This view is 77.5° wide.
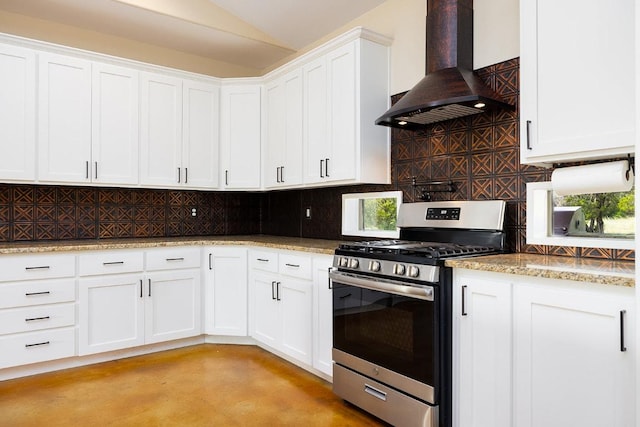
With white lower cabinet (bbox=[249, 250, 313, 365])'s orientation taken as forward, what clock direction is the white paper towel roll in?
The white paper towel roll is roughly at 9 o'clock from the white lower cabinet.

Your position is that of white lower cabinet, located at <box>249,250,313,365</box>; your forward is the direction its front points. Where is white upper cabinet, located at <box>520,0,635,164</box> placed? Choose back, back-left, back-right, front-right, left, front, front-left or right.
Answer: left

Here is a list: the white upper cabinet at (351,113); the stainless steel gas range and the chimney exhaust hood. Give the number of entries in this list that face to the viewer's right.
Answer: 0

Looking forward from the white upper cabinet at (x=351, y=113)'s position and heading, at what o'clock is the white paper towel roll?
The white paper towel roll is roughly at 9 o'clock from the white upper cabinet.

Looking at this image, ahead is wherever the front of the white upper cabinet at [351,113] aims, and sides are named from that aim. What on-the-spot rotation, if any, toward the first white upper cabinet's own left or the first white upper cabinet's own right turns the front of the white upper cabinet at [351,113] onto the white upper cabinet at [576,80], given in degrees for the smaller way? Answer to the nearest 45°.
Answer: approximately 90° to the first white upper cabinet's own left

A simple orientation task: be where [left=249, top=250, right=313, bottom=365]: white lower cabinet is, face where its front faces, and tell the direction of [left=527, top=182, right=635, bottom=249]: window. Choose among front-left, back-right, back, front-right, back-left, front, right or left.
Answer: left

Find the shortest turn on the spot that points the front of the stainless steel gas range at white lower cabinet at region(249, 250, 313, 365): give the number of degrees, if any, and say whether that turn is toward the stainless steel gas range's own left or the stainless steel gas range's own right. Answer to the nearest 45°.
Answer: approximately 90° to the stainless steel gas range's own right

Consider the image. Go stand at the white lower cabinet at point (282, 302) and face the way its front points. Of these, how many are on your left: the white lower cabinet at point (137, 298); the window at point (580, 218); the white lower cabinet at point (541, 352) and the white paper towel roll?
3

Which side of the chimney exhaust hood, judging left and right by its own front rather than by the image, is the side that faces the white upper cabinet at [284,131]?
right

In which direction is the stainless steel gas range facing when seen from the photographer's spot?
facing the viewer and to the left of the viewer

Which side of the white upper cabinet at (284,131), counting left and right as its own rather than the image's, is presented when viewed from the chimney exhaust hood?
left

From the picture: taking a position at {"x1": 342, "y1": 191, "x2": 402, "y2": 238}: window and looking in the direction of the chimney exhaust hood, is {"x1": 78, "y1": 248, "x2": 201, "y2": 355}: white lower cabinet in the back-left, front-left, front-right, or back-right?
back-right

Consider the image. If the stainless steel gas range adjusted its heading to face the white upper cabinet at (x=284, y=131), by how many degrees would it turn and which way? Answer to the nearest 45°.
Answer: approximately 90° to its right
